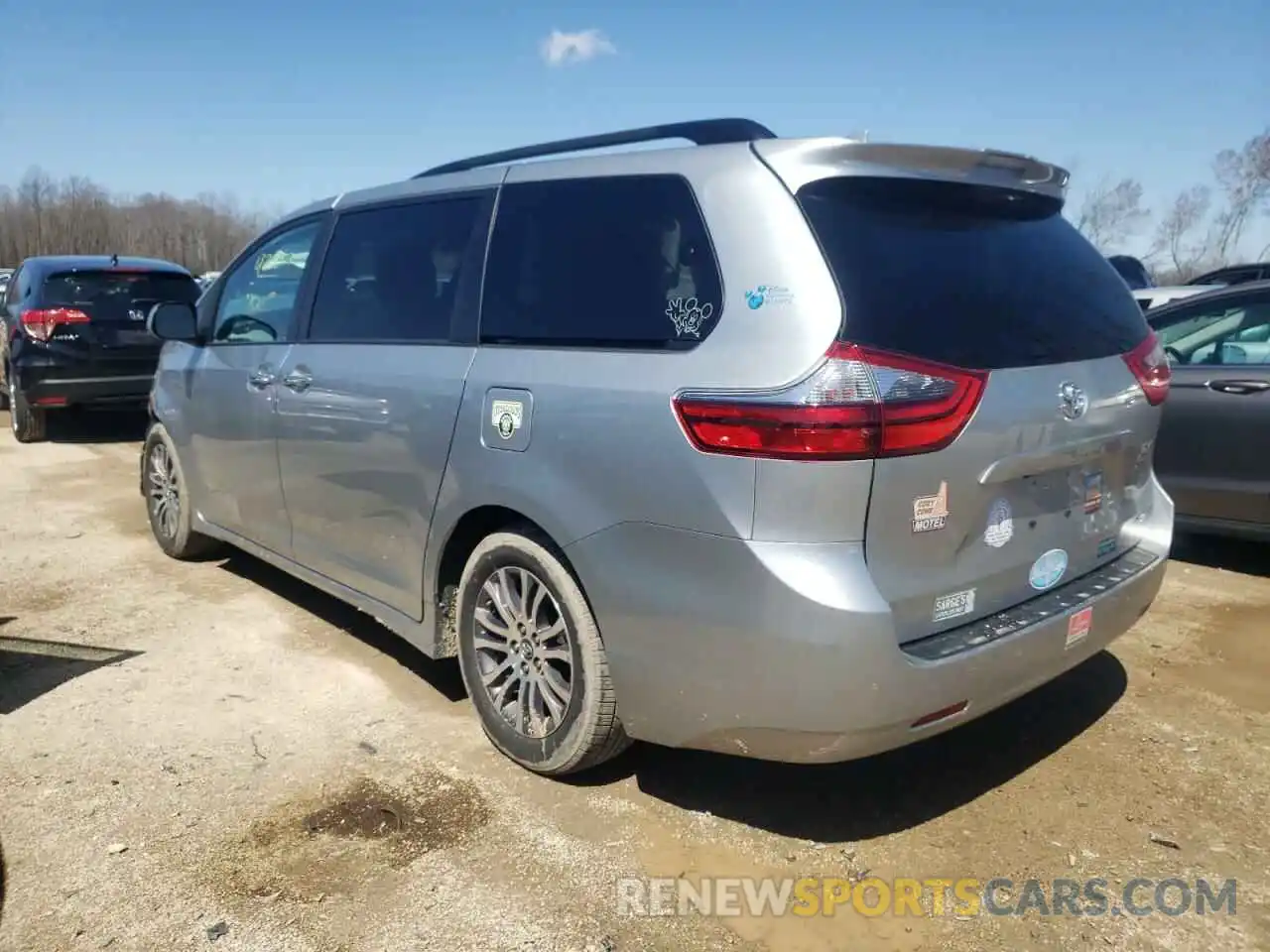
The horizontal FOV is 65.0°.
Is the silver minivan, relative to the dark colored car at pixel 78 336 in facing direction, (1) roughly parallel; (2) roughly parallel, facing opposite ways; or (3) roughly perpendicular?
roughly parallel

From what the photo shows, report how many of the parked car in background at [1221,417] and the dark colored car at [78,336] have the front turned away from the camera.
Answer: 1

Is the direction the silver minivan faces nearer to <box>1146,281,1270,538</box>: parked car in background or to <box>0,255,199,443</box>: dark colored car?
the dark colored car

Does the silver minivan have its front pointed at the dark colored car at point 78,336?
yes

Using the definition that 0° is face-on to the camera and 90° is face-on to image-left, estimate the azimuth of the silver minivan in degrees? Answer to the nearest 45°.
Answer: approximately 135°

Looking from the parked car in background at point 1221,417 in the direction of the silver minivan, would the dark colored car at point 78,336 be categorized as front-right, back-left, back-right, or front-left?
front-right

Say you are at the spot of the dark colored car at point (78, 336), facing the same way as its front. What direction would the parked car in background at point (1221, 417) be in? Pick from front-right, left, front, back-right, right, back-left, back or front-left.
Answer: back-right

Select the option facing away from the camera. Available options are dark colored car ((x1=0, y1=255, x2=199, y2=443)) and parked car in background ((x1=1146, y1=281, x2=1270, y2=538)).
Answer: the dark colored car

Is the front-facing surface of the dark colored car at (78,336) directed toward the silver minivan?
no

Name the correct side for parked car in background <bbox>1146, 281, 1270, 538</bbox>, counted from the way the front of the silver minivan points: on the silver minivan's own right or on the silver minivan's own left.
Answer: on the silver minivan's own right

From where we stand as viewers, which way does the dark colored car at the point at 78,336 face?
facing away from the viewer
